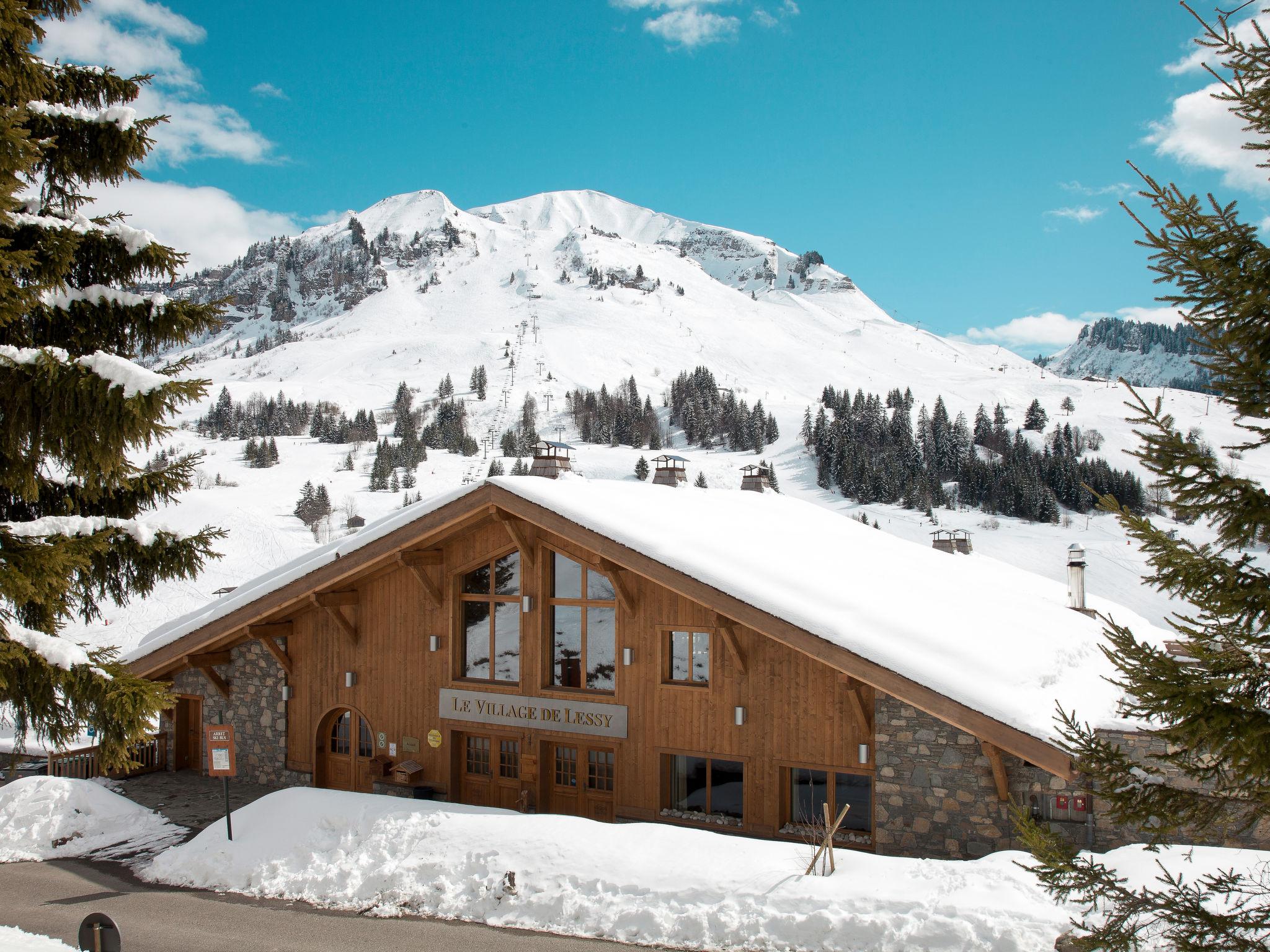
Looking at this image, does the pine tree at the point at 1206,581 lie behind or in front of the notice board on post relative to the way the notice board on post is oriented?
in front

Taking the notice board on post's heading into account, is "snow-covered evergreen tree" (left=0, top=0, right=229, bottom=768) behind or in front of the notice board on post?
in front

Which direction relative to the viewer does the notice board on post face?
toward the camera

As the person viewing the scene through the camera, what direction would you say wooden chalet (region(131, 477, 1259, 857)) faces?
facing the viewer and to the left of the viewer
